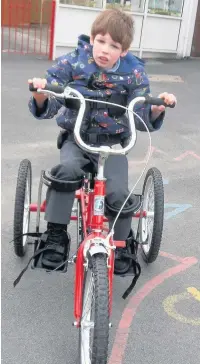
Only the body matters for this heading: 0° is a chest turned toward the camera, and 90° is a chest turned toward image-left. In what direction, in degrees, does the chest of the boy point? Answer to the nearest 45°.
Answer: approximately 0°
